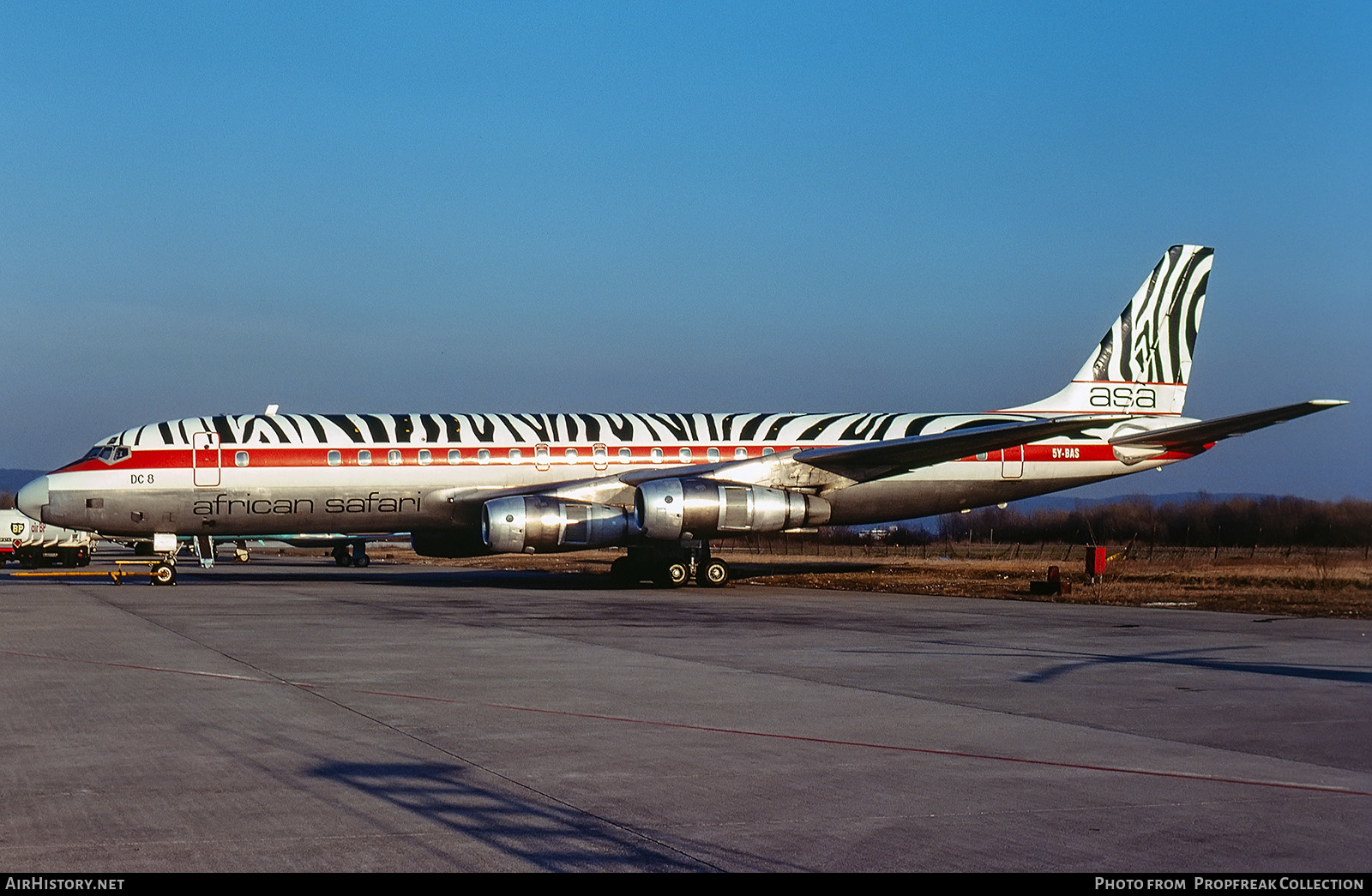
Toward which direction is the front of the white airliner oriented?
to the viewer's left
